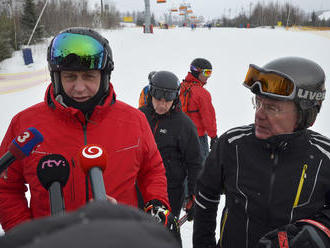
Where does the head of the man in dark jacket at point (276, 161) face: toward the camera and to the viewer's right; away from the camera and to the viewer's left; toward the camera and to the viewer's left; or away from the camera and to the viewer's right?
toward the camera and to the viewer's left

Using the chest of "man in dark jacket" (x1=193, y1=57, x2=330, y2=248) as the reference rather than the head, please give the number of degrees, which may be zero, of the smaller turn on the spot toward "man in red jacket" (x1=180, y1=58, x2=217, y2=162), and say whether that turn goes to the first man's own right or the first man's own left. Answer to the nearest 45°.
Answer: approximately 180°

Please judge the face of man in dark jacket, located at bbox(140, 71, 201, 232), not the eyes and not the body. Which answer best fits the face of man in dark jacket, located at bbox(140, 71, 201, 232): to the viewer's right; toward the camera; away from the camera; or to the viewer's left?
toward the camera

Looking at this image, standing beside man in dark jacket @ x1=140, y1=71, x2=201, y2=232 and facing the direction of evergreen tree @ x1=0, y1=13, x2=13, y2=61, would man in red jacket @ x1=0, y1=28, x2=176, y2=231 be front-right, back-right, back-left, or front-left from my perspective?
back-left

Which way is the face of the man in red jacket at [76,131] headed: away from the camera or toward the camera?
toward the camera

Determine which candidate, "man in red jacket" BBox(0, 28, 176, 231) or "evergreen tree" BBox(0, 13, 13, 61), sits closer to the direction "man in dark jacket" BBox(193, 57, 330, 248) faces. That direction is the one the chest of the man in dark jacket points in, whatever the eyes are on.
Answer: the man in red jacket

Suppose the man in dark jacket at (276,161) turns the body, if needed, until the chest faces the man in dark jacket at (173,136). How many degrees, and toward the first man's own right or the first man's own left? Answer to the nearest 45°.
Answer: approximately 135° to the first man's own right

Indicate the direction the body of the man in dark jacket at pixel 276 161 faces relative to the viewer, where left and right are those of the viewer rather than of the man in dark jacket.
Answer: facing the viewer

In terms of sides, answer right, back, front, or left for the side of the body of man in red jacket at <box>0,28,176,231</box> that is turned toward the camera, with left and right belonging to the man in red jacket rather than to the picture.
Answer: front
